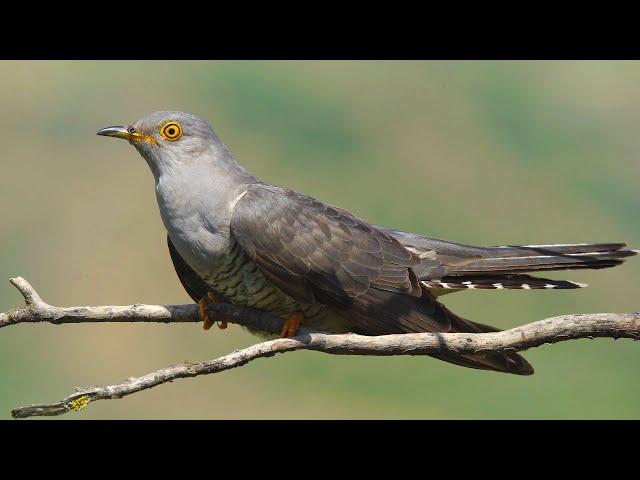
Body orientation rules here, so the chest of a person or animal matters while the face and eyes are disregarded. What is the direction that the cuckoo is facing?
to the viewer's left
